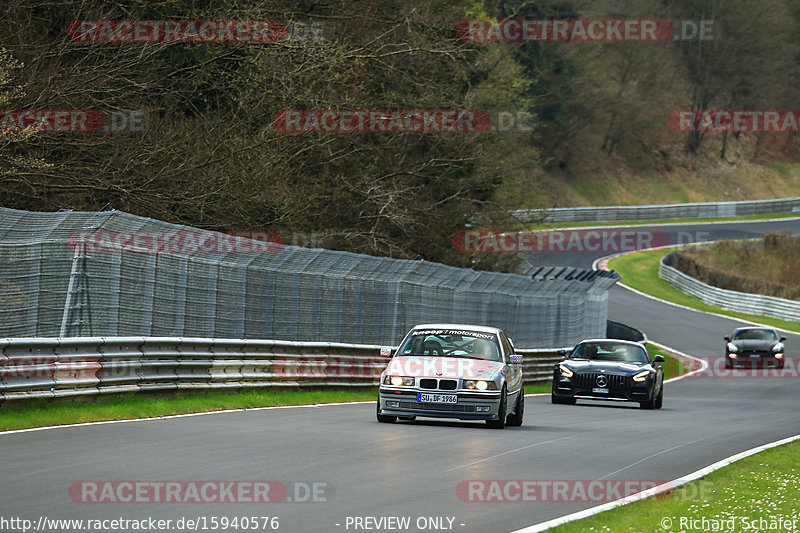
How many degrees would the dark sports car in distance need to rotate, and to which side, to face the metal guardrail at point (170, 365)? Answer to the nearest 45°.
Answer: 0° — it already faces it

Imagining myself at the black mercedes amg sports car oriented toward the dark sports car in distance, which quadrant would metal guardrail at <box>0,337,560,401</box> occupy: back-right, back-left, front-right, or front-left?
back-left

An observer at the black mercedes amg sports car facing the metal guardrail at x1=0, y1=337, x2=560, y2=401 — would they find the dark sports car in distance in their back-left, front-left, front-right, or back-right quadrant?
back-right

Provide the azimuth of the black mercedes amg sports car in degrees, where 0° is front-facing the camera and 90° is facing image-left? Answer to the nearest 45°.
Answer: approximately 0°

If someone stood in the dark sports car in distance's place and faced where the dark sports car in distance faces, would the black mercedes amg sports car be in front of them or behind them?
in front

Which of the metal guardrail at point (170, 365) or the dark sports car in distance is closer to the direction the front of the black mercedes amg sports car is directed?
the metal guardrail

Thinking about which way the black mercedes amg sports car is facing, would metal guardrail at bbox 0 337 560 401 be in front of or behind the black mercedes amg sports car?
in front

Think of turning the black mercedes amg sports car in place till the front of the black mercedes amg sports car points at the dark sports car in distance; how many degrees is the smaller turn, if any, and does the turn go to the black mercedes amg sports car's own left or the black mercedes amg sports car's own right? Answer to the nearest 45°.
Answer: approximately 180°

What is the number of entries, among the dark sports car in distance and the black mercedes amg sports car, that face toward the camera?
2
